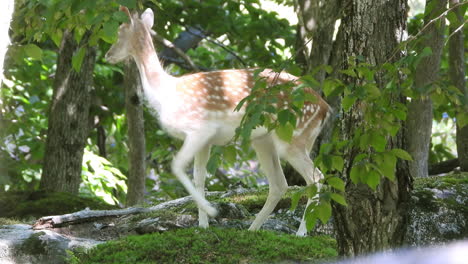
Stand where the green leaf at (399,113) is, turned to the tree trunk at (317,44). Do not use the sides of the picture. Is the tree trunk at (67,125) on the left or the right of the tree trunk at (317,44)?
left

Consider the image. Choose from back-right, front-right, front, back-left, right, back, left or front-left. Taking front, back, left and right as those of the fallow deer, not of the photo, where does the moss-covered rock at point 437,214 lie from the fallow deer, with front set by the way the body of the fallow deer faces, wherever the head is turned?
back

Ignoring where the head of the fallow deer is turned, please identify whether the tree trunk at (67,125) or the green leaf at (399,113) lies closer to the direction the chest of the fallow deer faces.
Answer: the tree trunk

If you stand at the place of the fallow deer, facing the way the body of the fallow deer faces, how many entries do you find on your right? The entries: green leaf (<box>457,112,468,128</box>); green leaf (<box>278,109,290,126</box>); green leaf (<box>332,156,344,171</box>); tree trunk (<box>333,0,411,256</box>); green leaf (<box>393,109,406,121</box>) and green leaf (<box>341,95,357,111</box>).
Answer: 0

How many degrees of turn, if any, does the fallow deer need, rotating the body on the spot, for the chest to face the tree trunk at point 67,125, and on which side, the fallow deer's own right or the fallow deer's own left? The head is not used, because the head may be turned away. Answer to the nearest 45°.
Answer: approximately 45° to the fallow deer's own right

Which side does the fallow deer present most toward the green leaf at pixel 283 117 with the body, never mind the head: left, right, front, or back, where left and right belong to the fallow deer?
left

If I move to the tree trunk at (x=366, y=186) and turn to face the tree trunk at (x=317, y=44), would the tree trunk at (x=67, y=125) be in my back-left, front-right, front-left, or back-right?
front-left

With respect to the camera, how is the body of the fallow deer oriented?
to the viewer's left

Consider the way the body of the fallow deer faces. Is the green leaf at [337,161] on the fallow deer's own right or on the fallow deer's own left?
on the fallow deer's own left

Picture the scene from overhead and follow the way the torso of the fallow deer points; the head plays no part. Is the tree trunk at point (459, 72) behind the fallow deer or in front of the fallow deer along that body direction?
behind
